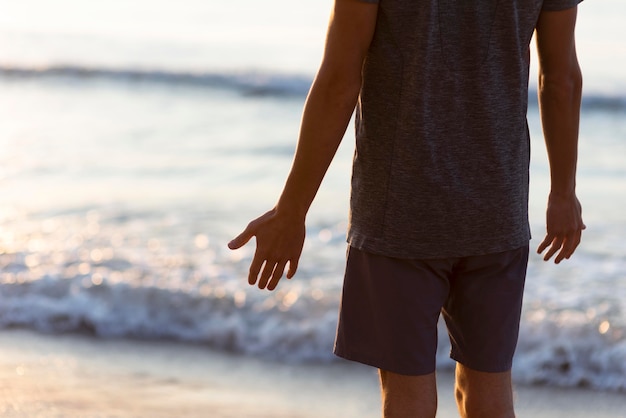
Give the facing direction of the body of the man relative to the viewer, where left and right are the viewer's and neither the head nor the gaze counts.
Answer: facing away from the viewer and to the left of the viewer
